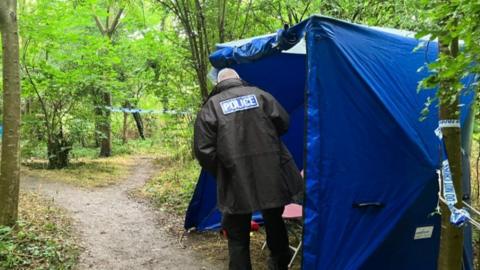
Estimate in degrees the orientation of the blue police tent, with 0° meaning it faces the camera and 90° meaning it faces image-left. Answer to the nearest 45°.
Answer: approximately 45°

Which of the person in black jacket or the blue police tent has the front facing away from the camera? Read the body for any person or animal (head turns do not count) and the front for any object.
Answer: the person in black jacket

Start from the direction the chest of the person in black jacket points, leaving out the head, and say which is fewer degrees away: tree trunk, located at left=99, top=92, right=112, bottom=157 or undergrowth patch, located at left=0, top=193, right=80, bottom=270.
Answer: the tree trunk

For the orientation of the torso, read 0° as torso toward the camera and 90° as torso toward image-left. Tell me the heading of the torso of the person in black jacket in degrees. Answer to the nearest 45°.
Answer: approximately 180°

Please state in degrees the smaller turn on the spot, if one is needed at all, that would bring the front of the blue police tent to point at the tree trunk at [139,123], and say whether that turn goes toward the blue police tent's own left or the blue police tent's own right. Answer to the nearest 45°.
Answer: approximately 90° to the blue police tent's own right

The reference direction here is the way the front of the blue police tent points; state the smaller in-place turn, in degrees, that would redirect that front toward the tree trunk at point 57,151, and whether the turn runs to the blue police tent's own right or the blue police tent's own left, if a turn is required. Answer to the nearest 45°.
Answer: approximately 90° to the blue police tent's own right

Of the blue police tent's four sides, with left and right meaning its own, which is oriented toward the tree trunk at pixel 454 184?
left

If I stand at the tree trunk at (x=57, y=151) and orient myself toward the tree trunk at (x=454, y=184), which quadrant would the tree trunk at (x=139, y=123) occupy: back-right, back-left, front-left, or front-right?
back-left

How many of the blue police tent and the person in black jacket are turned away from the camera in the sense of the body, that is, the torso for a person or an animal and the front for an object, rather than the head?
1

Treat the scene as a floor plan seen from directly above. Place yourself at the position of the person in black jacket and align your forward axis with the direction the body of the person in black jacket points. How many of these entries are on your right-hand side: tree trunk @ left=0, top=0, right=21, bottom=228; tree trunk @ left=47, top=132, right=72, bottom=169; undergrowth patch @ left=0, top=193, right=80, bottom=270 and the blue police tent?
1
